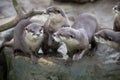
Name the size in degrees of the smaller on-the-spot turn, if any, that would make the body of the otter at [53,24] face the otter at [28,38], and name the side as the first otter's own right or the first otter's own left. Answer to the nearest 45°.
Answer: approximately 45° to the first otter's own right

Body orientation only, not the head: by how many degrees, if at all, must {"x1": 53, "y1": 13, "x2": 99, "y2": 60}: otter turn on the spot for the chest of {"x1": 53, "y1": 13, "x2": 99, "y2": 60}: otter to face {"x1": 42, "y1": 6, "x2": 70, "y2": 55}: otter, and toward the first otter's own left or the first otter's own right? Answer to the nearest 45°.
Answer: approximately 90° to the first otter's own right

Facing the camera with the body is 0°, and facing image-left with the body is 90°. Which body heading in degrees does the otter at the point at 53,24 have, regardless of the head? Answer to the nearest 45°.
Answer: approximately 45°

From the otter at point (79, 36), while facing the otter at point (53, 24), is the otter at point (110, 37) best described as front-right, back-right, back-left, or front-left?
back-right

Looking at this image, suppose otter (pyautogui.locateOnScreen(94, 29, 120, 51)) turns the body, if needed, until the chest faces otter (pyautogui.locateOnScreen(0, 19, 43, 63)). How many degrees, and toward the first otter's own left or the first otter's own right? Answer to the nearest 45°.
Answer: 0° — it already faces it

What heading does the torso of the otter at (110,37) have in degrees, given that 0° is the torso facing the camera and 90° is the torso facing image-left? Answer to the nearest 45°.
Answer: approximately 90°
